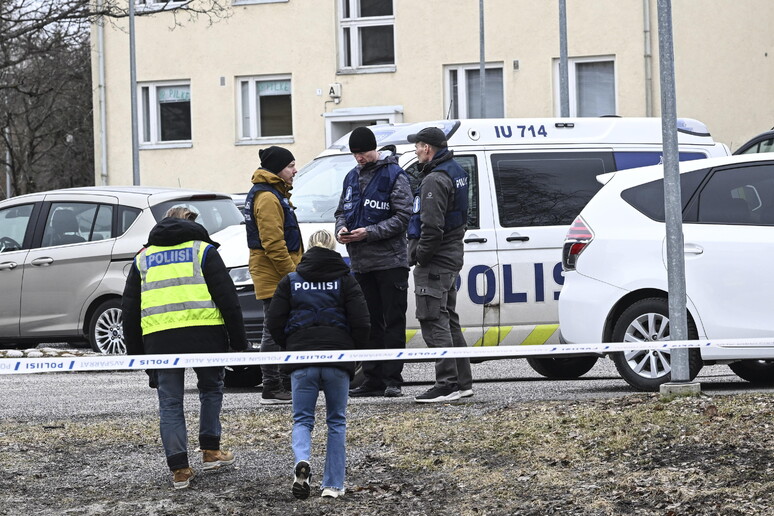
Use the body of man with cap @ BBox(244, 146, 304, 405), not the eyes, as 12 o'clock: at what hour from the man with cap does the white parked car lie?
The white parked car is roughly at 12 o'clock from the man with cap.

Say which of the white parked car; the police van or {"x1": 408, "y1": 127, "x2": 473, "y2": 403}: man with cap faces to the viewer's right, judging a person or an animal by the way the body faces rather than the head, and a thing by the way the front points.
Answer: the white parked car

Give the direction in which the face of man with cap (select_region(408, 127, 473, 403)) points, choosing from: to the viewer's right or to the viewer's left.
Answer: to the viewer's left

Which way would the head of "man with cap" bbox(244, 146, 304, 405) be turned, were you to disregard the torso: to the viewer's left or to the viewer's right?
to the viewer's right

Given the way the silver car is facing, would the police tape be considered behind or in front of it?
behind

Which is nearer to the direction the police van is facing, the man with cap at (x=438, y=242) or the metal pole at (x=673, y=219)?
the man with cap

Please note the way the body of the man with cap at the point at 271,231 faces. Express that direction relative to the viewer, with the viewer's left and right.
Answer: facing to the right of the viewer

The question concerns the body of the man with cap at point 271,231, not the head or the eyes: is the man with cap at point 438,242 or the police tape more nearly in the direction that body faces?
the man with cap

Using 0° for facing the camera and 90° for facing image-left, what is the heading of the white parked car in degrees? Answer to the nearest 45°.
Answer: approximately 270°

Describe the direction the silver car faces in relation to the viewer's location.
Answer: facing away from the viewer and to the left of the viewer

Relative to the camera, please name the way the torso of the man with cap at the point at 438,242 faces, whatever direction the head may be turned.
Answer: to the viewer's left
